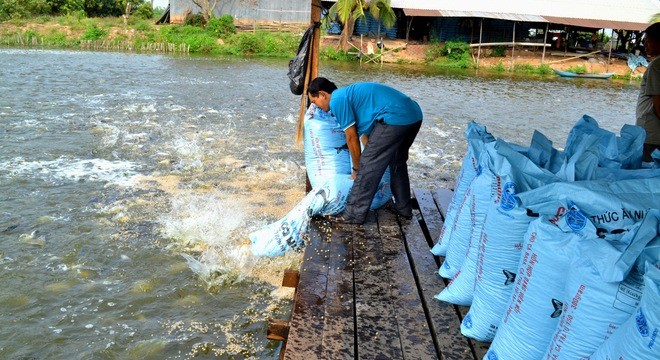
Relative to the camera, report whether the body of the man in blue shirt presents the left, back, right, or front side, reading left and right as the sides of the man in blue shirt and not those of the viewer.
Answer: left

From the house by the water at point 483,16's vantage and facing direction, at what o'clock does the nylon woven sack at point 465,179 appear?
The nylon woven sack is roughly at 12 o'clock from the house by the water.

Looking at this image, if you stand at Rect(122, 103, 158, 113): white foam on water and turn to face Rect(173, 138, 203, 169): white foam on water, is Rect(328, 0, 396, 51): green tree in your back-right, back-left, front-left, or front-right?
back-left

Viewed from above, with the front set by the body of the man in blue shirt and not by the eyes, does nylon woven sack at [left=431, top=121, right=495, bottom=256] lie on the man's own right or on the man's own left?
on the man's own left

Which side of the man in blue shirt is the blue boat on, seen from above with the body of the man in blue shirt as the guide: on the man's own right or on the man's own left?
on the man's own right

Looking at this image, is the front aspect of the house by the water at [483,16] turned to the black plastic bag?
yes

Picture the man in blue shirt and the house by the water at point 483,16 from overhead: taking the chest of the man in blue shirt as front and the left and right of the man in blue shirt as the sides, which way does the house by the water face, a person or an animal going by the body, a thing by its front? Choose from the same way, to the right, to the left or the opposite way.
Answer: to the left

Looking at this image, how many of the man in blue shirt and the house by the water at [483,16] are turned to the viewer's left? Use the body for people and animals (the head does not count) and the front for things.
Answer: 1

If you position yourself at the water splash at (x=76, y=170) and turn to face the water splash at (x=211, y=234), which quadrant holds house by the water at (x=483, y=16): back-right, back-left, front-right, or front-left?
back-left
